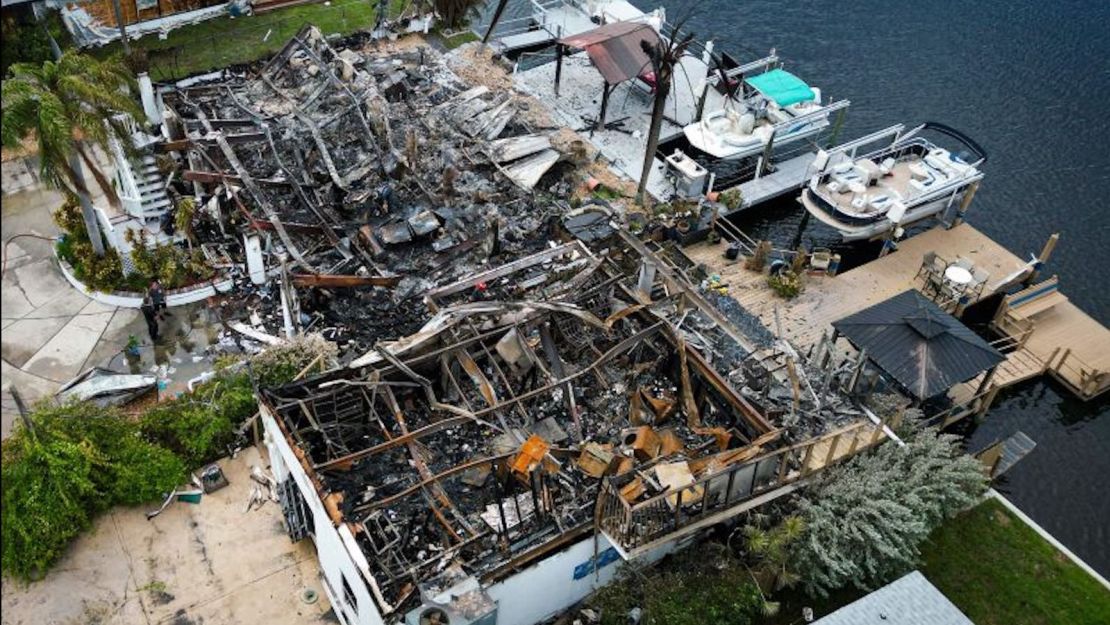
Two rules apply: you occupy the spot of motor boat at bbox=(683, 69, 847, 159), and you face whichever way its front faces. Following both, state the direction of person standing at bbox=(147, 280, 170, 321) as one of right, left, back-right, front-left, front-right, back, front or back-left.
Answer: front

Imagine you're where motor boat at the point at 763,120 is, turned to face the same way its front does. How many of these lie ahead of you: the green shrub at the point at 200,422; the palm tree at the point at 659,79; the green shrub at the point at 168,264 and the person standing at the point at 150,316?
4

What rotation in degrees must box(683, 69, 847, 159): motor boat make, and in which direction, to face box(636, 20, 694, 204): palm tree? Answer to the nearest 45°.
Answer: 0° — it already faces it

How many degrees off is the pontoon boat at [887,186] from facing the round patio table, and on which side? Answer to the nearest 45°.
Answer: approximately 90° to its left

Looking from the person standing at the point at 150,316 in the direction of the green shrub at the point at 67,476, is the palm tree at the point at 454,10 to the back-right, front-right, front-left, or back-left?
back-left

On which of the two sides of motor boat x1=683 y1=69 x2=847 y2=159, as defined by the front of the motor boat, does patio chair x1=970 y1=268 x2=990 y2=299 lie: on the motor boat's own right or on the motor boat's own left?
on the motor boat's own left

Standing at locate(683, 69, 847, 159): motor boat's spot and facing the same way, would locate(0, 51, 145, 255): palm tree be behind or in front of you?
in front

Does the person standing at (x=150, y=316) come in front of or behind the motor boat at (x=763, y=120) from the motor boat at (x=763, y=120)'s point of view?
in front

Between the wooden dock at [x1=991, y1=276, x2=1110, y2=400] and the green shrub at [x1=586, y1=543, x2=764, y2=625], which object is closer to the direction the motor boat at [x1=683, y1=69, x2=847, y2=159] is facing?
the green shrub
